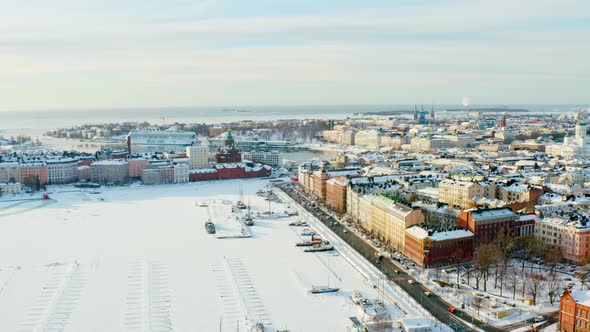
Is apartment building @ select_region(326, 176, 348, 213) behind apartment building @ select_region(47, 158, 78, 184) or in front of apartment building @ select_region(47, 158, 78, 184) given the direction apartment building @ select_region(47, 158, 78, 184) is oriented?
in front

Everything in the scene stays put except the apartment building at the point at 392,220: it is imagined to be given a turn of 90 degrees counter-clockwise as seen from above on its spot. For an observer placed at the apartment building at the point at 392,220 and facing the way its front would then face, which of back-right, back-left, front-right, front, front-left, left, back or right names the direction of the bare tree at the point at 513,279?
front

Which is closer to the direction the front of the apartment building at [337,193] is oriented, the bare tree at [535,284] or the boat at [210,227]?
the boat

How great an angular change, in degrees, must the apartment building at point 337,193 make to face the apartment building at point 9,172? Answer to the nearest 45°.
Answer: approximately 45° to its right

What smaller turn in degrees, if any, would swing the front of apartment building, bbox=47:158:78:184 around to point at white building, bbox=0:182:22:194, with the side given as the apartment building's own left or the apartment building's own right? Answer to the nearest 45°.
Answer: approximately 45° to the apartment building's own right

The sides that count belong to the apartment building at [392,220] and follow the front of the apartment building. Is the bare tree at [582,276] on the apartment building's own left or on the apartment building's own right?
on the apartment building's own left

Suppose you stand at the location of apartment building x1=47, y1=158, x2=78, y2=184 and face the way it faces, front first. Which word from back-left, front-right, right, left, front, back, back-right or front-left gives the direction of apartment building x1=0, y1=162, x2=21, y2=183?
right

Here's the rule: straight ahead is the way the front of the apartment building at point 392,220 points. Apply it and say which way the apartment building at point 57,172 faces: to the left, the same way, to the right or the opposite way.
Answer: to the left

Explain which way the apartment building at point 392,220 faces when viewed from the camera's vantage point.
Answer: facing the viewer and to the left of the viewer

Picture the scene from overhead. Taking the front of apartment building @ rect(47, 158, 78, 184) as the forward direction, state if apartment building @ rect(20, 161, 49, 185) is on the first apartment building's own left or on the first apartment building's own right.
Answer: on the first apartment building's own right

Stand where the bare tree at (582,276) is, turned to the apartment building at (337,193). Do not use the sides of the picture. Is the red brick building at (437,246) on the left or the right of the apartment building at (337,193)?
left

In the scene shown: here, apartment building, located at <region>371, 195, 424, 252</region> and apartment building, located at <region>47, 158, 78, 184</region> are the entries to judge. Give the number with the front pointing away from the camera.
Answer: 0

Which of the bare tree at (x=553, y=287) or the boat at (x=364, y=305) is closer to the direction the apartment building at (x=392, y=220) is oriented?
the boat

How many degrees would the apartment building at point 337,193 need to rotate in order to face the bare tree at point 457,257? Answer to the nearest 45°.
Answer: approximately 90° to its left

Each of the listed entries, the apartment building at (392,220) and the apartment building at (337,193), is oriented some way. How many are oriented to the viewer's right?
0

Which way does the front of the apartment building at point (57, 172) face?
toward the camera

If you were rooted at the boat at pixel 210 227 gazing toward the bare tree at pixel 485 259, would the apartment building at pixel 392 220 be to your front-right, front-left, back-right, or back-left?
front-left

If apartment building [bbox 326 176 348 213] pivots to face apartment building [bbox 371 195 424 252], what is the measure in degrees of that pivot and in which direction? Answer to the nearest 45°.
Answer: approximately 45° to its left

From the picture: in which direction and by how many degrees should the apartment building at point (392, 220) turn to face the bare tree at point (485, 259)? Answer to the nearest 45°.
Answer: approximately 90° to its left

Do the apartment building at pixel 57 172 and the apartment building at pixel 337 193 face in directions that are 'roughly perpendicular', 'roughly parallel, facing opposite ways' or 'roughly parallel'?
roughly perpendicular

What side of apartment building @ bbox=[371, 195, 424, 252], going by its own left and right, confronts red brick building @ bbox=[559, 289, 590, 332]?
left

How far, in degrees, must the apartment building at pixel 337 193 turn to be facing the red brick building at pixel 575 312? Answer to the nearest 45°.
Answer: approximately 45° to its left

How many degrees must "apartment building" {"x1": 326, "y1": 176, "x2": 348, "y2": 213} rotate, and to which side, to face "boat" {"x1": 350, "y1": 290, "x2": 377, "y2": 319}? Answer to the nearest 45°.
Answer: approximately 45° to its left

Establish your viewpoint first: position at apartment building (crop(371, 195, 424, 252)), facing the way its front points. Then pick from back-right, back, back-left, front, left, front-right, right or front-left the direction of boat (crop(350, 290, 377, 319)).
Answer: front-left
